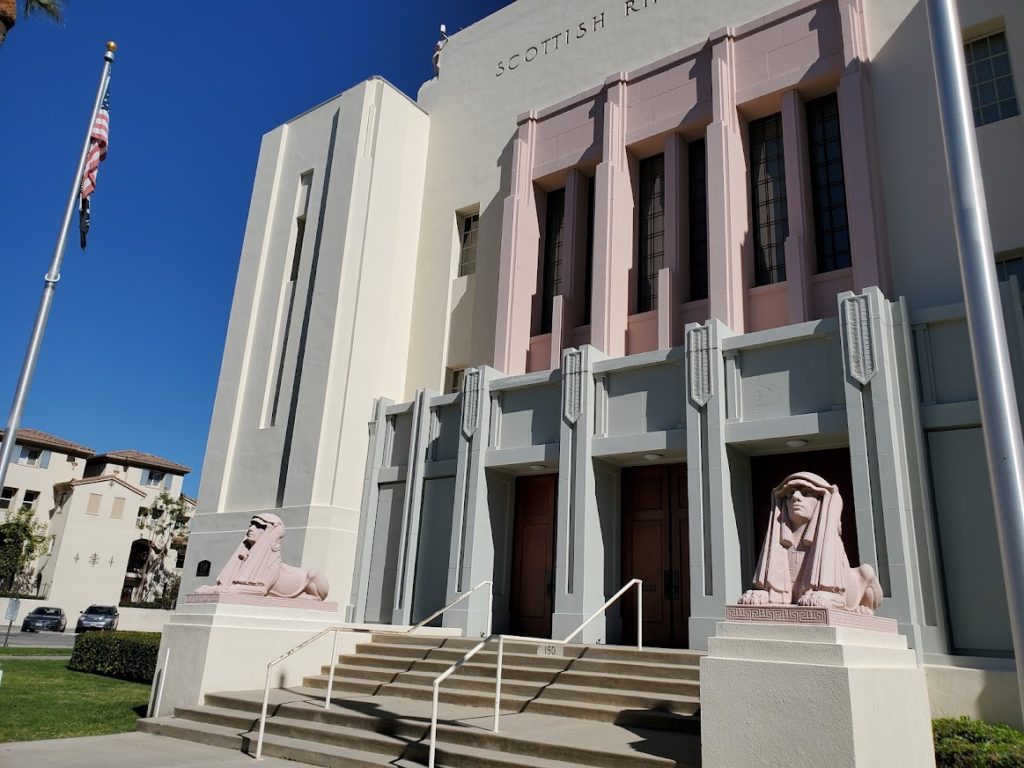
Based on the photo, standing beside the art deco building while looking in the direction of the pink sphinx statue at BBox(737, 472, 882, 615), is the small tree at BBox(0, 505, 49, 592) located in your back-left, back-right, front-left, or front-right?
back-right

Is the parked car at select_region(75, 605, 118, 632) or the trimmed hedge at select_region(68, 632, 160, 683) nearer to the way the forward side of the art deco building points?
the trimmed hedge

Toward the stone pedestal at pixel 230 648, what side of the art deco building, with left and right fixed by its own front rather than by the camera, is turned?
front

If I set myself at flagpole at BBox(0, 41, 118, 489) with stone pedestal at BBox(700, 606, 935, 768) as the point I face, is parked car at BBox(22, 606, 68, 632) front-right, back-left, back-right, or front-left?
back-left

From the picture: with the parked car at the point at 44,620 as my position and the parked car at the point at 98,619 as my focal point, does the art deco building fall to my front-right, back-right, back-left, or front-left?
front-right

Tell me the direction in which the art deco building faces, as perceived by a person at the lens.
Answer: facing the viewer and to the left of the viewer

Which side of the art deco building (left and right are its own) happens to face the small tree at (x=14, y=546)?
right

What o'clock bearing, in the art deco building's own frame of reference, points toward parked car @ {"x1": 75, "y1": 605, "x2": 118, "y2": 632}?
The parked car is roughly at 3 o'clock from the art deco building.

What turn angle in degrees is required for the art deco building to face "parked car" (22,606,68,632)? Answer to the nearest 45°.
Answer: approximately 90° to its right

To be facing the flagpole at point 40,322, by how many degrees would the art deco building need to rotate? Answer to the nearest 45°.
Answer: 0° — it already faces it

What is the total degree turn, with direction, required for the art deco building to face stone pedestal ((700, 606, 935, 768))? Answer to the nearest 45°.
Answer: approximately 45° to its left

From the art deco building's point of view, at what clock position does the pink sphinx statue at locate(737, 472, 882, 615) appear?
The pink sphinx statue is roughly at 10 o'clock from the art deco building.
